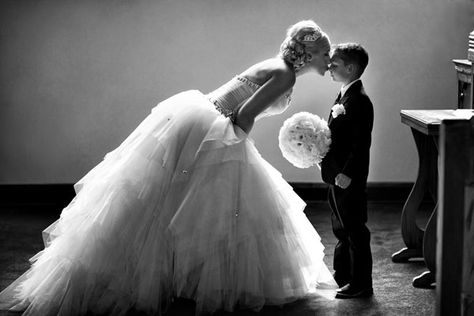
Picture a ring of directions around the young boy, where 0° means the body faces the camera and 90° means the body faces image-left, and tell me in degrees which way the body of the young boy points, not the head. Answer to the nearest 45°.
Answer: approximately 90°

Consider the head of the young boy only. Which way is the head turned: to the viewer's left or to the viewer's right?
to the viewer's left
